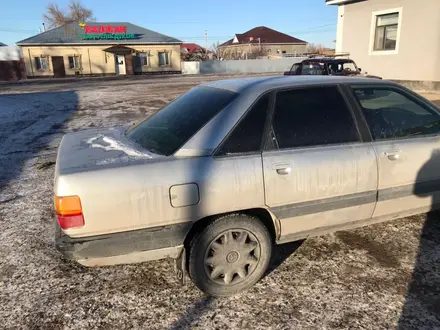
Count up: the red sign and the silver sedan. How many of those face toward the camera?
1

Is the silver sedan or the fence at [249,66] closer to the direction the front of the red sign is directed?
the silver sedan

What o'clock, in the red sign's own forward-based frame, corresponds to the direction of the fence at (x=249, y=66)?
The fence is roughly at 9 o'clock from the red sign.

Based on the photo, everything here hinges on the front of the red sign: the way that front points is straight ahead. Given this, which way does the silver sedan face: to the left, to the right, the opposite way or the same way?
to the left

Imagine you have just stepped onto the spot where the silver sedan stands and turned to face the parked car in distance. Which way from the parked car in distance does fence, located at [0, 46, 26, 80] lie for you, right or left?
left

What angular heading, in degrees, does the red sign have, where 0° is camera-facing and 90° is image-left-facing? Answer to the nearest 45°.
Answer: approximately 0°

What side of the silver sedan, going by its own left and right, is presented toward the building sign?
left

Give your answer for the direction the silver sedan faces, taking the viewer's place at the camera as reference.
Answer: facing away from the viewer and to the right of the viewer

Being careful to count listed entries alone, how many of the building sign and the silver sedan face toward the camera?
1

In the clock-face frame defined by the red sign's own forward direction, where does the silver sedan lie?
The silver sedan is roughly at 12 o'clock from the red sign.
